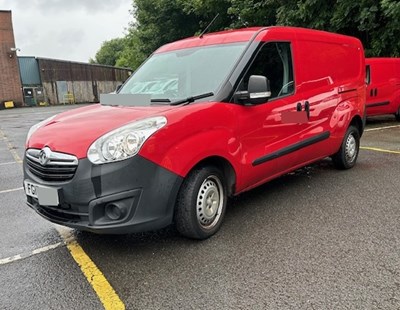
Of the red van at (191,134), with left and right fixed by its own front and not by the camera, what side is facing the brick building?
right

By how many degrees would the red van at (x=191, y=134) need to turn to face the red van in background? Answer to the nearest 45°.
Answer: approximately 180°

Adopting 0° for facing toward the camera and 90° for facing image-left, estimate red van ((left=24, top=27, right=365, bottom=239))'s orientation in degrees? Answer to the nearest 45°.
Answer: approximately 45°
